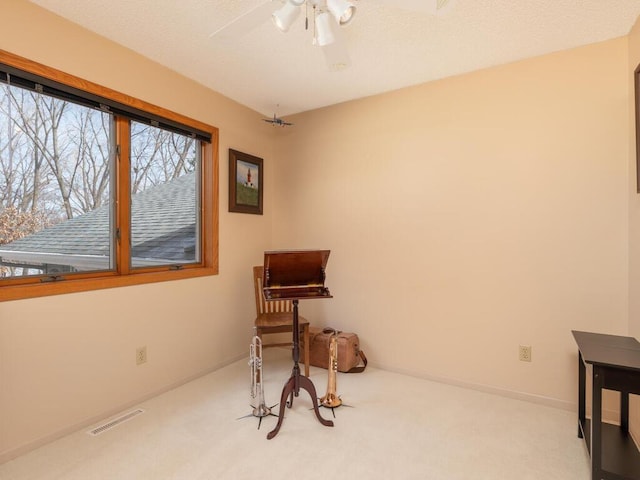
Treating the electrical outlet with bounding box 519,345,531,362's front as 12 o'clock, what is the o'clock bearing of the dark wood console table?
The dark wood console table is roughly at 11 o'clock from the electrical outlet.

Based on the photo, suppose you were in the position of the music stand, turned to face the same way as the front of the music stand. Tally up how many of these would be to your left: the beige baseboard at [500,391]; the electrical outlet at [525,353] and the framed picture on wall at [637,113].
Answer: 3

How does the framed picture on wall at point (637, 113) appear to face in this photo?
to the viewer's left

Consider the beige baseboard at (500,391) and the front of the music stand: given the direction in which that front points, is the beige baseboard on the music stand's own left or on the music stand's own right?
on the music stand's own left

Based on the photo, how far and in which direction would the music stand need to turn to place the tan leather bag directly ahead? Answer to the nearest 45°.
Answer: approximately 135° to its left

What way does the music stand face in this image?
toward the camera

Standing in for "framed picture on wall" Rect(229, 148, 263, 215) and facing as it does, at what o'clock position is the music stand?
The music stand is roughly at 1 o'clock from the framed picture on wall.

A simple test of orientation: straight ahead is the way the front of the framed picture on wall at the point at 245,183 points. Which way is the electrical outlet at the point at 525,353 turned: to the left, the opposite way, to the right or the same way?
to the right
